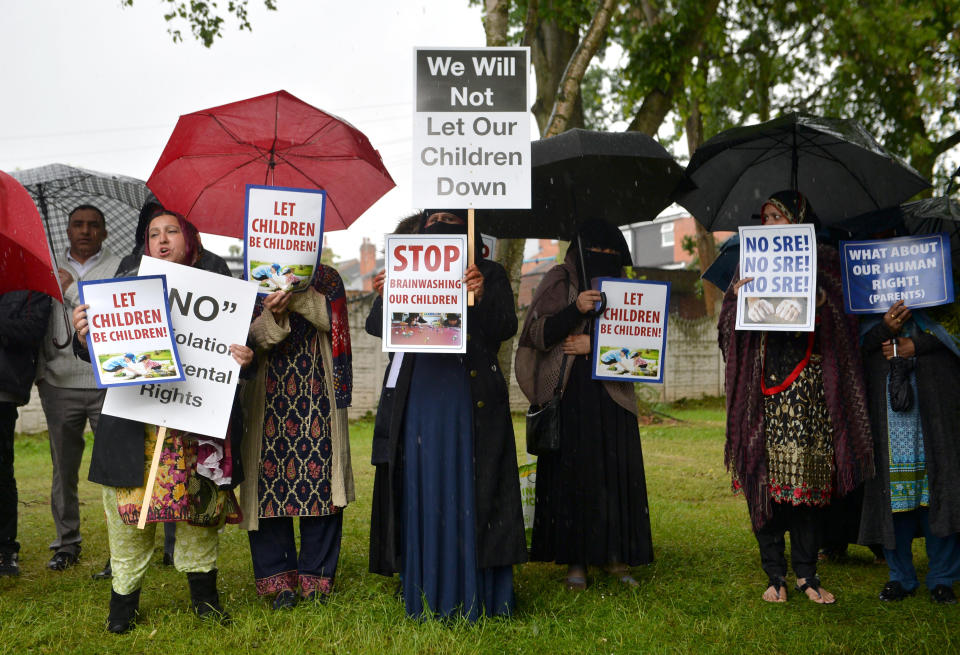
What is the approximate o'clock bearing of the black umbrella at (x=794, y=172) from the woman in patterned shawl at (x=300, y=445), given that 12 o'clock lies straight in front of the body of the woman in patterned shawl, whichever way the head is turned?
The black umbrella is roughly at 9 o'clock from the woman in patterned shawl.

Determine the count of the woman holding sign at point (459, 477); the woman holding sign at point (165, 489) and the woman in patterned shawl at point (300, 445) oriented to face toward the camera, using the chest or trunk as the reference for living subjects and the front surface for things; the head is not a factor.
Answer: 3

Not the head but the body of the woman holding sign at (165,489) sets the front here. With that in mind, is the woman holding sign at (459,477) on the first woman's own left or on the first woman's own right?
on the first woman's own left

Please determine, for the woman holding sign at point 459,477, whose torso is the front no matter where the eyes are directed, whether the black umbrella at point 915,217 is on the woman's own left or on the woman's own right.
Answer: on the woman's own left

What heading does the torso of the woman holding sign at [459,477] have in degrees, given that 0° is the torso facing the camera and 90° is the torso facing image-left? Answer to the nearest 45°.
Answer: approximately 0°

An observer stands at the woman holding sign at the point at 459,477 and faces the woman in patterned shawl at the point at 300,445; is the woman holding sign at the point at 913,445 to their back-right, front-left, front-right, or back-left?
back-right

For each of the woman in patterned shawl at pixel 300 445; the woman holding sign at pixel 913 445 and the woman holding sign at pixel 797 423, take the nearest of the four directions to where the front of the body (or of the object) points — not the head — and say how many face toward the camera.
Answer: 3

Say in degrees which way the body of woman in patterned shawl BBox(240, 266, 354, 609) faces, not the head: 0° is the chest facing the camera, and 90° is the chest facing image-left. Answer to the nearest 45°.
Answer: approximately 0°

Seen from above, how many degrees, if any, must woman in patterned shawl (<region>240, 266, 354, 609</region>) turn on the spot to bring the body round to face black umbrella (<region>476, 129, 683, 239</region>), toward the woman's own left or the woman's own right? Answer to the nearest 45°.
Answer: approximately 90° to the woman's own left

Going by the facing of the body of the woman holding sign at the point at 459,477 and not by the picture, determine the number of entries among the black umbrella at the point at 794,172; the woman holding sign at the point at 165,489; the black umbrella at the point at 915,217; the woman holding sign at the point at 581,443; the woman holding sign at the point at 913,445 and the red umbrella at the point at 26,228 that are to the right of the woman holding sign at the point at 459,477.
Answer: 2

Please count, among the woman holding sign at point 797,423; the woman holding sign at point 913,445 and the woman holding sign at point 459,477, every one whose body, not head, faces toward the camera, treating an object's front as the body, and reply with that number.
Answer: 3
